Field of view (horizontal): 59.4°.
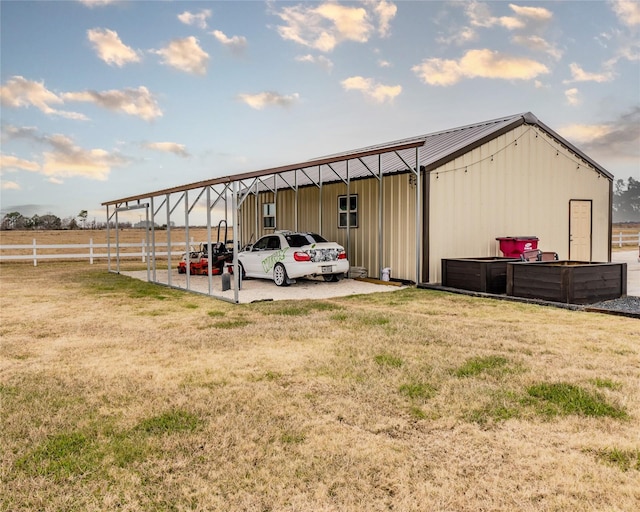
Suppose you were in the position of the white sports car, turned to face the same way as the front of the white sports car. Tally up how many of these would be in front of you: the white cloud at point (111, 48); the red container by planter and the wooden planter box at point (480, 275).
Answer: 1

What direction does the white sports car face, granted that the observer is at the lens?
facing away from the viewer and to the left of the viewer

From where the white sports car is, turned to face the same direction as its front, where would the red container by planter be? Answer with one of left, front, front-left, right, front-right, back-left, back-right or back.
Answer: back-right

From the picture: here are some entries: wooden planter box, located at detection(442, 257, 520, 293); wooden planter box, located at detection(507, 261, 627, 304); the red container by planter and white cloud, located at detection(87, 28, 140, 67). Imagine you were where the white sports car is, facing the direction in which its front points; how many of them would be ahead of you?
1

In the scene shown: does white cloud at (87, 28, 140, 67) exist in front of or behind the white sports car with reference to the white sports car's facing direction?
in front

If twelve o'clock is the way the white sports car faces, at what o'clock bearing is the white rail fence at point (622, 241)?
The white rail fence is roughly at 3 o'clock from the white sports car.
